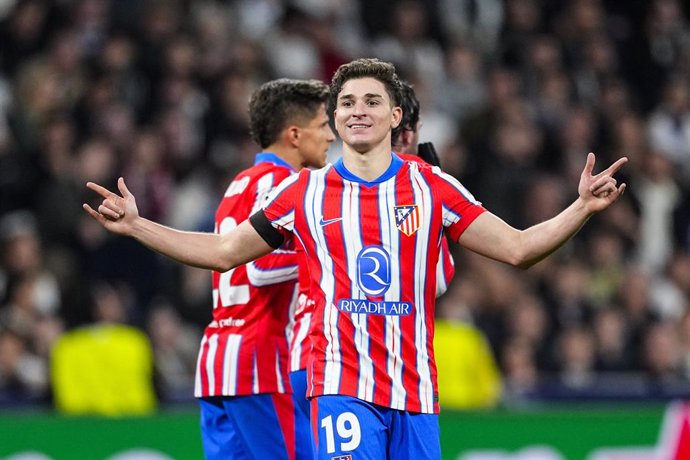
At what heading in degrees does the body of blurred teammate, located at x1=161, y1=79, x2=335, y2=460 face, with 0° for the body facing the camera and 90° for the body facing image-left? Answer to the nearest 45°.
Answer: approximately 225°

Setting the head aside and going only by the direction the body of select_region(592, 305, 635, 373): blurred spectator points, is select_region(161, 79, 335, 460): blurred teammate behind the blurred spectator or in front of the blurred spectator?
in front

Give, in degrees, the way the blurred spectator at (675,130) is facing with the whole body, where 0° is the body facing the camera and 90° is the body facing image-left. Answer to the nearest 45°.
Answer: approximately 0°

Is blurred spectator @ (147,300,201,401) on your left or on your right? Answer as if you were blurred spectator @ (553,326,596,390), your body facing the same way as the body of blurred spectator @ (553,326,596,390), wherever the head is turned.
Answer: on your right

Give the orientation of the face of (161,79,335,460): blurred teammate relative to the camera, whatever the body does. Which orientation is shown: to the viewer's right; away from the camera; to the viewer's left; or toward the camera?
to the viewer's right
